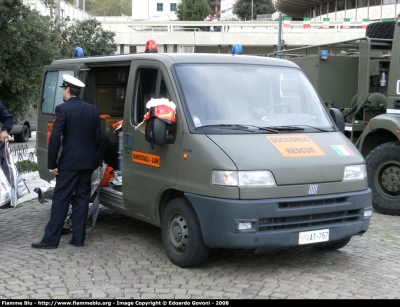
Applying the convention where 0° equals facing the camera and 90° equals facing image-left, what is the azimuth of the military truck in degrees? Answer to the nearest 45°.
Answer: approximately 315°

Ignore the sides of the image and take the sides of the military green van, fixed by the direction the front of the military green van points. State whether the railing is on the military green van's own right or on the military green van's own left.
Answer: on the military green van's own left

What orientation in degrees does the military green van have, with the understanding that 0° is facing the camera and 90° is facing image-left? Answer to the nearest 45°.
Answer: approximately 315°

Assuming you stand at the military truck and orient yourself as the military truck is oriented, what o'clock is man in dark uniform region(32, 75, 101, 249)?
The man in dark uniform is roughly at 3 o'clock from the military truck.

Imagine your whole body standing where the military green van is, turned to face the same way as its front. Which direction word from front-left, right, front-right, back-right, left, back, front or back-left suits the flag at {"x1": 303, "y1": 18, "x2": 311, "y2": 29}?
back-left

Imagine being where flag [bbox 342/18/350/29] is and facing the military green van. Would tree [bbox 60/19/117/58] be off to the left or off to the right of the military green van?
right

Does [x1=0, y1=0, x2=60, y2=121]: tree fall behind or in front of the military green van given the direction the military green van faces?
behind

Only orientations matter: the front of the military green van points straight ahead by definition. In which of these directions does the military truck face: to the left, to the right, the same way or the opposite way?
the same way

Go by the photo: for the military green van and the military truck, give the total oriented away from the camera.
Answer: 0

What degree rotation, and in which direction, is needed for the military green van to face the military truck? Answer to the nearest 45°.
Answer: approximately 90° to its left

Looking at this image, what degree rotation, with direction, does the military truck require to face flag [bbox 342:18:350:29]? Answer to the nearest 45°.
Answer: approximately 135° to its left
